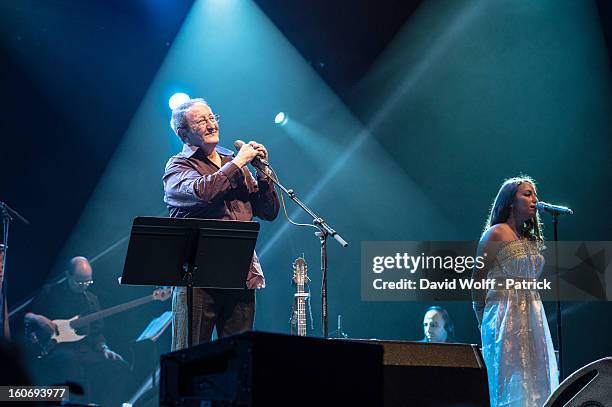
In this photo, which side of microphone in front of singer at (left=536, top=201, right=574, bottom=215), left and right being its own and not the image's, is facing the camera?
left

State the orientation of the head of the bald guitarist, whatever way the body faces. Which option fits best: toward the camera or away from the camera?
toward the camera

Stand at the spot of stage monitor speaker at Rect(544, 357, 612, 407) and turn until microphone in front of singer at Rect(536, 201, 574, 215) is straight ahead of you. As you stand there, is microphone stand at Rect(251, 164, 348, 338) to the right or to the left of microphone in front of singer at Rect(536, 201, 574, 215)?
left

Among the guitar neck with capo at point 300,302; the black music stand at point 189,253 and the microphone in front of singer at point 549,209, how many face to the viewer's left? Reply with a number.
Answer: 1

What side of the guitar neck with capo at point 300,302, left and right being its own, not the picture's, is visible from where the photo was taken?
front

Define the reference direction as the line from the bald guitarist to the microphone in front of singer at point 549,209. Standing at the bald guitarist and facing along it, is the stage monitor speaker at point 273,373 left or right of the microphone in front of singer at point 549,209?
right

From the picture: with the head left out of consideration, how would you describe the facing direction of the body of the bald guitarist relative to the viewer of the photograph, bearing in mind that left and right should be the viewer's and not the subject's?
facing the viewer and to the right of the viewer

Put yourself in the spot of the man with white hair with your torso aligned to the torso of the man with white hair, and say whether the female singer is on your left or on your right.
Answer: on your left

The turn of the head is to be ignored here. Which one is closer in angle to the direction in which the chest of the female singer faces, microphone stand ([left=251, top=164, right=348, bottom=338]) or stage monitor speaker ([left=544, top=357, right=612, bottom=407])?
the stage monitor speaker

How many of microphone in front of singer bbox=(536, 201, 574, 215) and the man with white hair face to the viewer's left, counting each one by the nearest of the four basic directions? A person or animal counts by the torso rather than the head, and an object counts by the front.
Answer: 1

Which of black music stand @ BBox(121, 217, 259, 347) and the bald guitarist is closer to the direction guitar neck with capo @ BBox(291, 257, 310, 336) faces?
the black music stand

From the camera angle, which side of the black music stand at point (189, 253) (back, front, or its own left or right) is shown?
back

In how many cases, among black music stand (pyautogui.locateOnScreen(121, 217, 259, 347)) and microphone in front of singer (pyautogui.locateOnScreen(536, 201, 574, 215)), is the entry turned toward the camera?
0

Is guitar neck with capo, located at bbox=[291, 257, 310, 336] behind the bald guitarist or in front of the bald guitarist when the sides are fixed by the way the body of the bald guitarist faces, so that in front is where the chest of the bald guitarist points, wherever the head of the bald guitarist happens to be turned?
in front

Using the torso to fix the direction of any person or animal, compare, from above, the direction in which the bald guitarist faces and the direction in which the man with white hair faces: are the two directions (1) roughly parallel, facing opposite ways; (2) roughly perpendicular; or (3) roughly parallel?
roughly parallel

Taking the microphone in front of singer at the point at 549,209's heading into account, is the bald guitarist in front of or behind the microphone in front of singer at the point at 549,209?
in front

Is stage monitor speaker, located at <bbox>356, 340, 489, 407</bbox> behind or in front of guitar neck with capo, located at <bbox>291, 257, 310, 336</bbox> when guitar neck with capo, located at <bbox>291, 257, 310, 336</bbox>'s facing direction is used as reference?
in front
